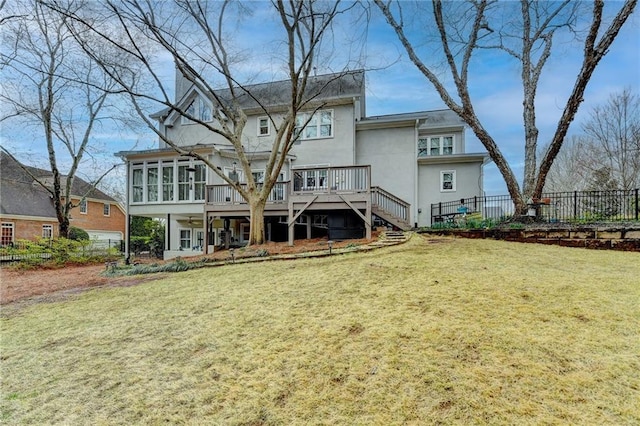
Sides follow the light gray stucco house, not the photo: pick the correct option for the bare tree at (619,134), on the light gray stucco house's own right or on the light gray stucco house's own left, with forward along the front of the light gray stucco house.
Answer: on the light gray stucco house's own right

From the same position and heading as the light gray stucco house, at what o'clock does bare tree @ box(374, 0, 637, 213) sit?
The bare tree is roughly at 4 o'clock from the light gray stucco house.

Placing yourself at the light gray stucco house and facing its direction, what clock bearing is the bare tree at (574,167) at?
The bare tree is roughly at 2 o'clock from the light gray stucco house.

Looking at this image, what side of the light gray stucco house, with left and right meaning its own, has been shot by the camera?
back

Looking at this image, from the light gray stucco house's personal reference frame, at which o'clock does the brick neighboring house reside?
The brick neighboring house is roughly at 10 o'clock from the light gray stucco house.

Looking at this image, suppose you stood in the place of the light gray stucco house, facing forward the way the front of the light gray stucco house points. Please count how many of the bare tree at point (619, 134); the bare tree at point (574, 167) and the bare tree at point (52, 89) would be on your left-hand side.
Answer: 1

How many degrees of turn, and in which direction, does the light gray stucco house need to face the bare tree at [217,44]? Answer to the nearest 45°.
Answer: approximately 135° to its left

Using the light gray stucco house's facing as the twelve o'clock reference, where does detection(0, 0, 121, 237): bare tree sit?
The bare tree is roughly at 9 o'clock from the light gray stucco house.

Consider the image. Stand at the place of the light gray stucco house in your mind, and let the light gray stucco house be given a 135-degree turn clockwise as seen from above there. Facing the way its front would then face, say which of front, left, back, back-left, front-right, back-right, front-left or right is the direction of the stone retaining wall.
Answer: front

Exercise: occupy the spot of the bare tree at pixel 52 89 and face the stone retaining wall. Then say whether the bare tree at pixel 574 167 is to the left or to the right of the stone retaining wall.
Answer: left

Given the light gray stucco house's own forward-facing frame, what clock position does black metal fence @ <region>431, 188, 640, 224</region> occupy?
The black metal fence is roughly at 4 o'clock from the light gray stucco house.

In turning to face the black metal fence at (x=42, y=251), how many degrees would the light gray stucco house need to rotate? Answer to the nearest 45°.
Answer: approximately 90° to its left
